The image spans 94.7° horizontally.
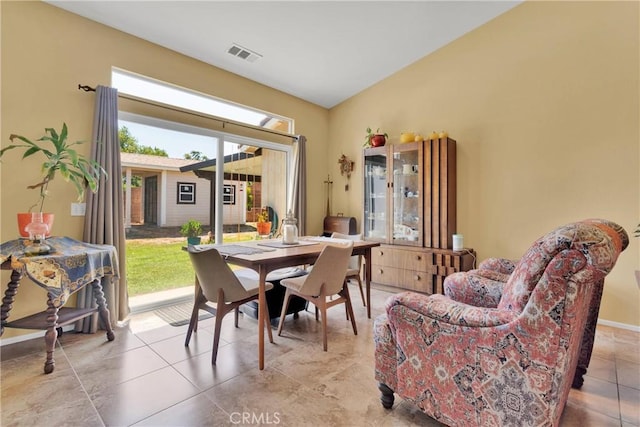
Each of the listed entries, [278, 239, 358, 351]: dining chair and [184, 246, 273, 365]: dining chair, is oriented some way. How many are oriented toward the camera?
0

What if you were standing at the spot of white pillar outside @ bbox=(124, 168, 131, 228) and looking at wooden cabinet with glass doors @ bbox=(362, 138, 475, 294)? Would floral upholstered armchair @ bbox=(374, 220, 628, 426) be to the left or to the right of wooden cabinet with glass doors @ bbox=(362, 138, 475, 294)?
right

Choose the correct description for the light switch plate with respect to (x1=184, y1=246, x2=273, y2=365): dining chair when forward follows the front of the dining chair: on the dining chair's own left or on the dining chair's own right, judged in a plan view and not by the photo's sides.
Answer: on the dining chair's own left

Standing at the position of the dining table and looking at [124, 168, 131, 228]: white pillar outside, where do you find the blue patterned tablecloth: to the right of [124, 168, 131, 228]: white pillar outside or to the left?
left

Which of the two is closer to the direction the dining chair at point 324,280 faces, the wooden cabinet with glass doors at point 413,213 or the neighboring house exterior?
the neighboring house exterior

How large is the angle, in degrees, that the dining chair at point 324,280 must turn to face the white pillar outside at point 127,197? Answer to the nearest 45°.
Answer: approximately 45° to its left

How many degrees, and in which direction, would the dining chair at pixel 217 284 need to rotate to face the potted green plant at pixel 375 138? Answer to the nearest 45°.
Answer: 0° — it already faces it

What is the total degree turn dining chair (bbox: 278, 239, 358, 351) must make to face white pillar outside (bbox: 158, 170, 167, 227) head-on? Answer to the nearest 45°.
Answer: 0° — it already faces it

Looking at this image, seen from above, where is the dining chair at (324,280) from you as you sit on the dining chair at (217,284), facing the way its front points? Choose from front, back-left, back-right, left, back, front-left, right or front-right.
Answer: front-right

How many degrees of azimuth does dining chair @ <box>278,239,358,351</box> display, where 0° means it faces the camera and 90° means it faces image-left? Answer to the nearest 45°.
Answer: approximately 135°

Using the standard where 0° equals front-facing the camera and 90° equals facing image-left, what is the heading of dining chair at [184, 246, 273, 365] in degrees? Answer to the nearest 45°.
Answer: approximately 225°

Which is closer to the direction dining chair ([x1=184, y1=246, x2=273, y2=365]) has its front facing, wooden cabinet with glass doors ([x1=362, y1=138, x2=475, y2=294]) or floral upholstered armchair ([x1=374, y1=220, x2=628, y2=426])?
the wooden cabinet with glass doors

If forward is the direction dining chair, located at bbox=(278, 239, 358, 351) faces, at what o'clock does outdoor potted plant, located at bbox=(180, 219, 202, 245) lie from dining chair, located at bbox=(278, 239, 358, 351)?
The outdoor potted plant is roughly at 12 o'clock from the dining chair.
